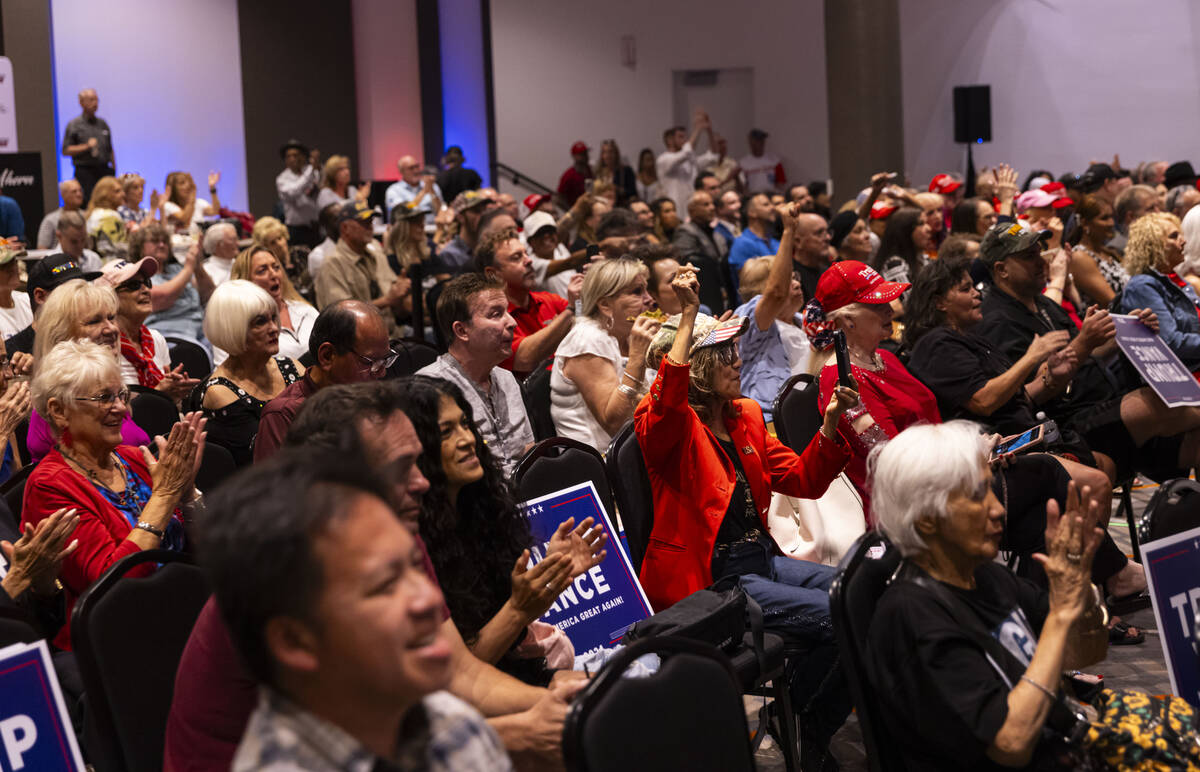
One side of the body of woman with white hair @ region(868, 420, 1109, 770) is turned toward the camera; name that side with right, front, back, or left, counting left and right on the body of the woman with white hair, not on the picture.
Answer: right

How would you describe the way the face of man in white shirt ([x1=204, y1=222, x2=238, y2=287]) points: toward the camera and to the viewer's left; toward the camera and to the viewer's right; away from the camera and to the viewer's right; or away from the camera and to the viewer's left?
toward the camera and to the viewer's right

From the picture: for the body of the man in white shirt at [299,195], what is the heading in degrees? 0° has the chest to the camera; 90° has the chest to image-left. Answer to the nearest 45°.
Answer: approximately 315°

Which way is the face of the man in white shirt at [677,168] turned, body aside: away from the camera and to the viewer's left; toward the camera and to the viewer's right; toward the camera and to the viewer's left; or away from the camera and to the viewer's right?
toward the camera and to the viewer's right

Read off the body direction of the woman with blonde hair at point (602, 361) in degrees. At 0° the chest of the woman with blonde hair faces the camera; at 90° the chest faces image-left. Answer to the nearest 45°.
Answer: approximately 270°

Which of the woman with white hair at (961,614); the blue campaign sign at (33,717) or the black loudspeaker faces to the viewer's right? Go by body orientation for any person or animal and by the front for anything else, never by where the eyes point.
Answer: the woman with white hair

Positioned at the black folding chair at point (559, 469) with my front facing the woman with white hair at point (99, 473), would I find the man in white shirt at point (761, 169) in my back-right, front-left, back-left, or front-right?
back-right

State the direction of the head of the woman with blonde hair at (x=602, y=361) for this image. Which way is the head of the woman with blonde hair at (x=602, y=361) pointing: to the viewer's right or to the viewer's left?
to the viewer's right

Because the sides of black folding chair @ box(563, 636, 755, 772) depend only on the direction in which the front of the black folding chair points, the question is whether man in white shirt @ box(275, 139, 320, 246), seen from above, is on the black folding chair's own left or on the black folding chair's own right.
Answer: on the black folding chair's own left

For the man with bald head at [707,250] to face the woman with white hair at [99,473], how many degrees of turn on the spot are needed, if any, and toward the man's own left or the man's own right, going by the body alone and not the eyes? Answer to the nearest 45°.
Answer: approximately 45° to the man's own right
